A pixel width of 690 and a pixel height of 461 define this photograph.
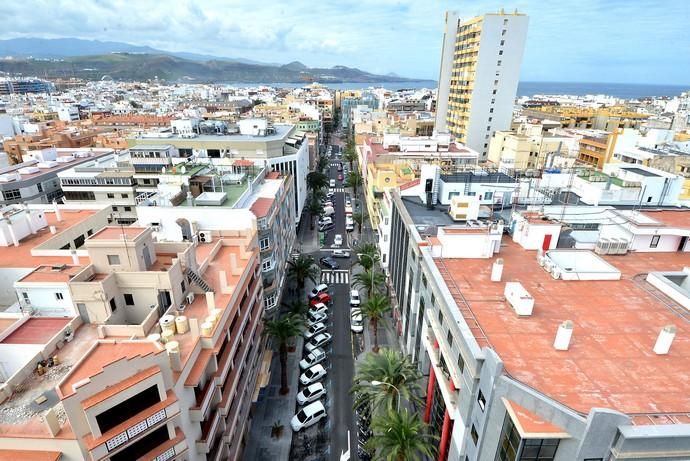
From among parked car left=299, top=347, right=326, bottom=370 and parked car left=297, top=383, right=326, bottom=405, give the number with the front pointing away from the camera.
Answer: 0

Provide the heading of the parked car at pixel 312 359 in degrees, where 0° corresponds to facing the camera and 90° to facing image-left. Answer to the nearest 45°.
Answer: approximately 45°

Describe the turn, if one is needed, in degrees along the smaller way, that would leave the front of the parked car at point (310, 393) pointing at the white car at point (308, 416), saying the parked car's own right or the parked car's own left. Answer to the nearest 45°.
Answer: approximately 45° to the parked car's own left

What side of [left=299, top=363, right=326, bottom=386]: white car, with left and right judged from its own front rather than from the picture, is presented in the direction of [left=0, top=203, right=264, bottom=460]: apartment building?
front

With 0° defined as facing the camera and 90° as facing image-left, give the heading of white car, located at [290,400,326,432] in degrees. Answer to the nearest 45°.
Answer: approximately 45°

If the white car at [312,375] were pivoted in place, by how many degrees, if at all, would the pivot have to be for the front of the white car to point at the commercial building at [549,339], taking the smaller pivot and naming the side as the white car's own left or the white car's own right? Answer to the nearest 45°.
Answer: approximately 90° to the white car's own left

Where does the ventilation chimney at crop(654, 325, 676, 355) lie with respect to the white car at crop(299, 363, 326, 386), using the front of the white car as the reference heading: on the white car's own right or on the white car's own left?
on the white car's own left

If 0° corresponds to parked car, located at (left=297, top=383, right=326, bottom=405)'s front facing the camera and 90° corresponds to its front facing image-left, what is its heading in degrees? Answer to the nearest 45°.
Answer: approximately 45°

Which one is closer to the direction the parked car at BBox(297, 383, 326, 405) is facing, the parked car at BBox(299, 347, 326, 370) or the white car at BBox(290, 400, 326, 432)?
the white car
